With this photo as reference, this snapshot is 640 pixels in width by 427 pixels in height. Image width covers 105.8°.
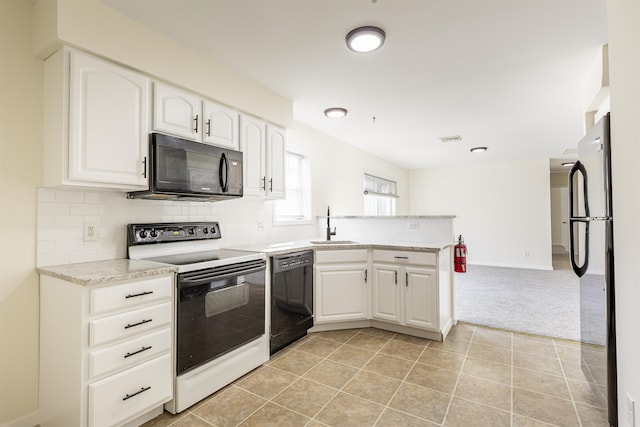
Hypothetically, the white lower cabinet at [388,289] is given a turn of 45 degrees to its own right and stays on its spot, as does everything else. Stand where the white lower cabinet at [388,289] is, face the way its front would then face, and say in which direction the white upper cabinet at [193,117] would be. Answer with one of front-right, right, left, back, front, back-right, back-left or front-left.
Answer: front

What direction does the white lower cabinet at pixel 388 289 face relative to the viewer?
toward the camera

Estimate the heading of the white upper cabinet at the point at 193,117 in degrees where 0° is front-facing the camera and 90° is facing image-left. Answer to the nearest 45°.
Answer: approximately 315°

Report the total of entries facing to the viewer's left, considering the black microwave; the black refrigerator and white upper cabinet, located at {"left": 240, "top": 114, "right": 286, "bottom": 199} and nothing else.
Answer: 1

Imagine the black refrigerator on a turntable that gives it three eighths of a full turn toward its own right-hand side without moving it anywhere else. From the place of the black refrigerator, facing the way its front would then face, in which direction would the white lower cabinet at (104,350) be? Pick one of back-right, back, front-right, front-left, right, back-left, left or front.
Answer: back

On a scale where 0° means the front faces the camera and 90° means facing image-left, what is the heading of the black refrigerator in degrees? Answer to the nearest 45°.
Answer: approximately 90°

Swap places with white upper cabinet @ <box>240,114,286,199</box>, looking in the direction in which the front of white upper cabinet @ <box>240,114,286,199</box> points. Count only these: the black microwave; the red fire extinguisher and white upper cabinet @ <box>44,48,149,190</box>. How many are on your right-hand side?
2
